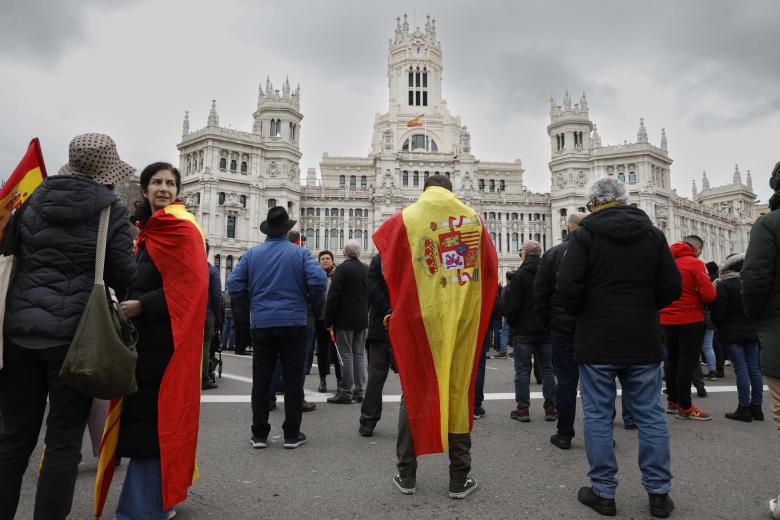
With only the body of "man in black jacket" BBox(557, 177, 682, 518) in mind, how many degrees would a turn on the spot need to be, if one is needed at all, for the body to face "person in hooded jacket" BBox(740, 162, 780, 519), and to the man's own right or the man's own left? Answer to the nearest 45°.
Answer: approximately 90° to the man's own right

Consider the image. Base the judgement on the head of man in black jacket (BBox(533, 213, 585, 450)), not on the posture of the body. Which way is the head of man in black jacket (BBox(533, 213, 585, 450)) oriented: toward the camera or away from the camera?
away from the camera

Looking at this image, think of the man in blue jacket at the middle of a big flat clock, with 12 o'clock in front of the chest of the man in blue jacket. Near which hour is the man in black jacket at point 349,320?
The man in black jacket is roughly at 1 o'clock from the man in blue jacket.

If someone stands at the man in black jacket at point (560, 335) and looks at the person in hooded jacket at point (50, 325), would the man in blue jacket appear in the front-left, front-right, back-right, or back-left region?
front-right

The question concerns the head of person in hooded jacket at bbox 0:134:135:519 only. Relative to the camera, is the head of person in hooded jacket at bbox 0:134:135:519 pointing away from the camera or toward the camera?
away from the camera

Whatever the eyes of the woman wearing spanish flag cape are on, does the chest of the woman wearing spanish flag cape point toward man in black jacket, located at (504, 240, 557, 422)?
no

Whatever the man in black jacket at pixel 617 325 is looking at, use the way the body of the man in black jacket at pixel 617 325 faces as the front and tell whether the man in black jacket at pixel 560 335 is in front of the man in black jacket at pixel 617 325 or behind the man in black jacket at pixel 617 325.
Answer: in front

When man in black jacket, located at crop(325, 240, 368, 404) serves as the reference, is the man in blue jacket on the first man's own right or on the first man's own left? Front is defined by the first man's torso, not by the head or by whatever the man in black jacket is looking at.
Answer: on the first man's own left

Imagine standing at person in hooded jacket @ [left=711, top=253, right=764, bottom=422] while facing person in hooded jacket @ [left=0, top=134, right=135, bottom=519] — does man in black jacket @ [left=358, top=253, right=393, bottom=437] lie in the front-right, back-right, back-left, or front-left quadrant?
front-right

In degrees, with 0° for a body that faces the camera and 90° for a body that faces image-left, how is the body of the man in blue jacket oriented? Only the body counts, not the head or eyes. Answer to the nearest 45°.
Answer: approximately 180°

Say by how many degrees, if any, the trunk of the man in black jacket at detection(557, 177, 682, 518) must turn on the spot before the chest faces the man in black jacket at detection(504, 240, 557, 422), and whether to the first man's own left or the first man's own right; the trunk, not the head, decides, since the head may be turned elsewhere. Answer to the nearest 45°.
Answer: approximately 45° to the first man's own left

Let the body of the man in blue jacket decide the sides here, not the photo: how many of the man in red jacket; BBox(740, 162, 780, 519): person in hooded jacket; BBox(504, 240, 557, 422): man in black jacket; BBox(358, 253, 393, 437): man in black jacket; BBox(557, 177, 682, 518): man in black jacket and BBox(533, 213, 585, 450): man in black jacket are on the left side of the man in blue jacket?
0

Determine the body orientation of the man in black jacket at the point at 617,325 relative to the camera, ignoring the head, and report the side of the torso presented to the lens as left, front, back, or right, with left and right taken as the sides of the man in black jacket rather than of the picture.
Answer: back

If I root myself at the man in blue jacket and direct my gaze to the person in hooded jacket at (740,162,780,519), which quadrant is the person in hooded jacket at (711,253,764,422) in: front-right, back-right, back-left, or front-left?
front-left

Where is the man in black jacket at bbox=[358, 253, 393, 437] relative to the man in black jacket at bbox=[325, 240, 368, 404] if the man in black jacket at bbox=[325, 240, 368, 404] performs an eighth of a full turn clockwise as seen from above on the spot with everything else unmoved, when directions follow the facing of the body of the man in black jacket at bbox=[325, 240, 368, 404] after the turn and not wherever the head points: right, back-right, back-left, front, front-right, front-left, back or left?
back
